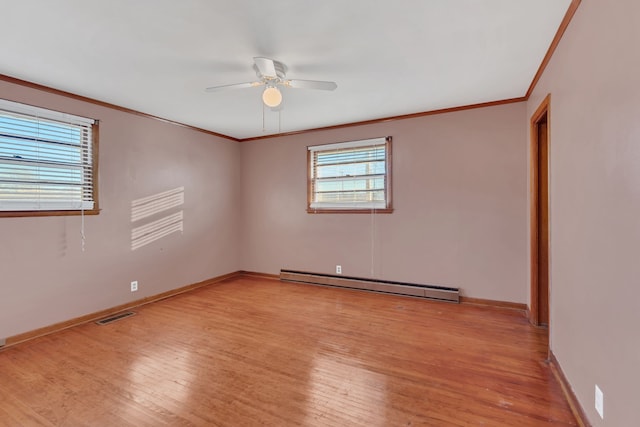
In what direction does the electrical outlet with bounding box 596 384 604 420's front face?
to the viewer's left

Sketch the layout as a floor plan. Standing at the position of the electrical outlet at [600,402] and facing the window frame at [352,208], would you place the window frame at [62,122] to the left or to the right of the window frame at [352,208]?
left

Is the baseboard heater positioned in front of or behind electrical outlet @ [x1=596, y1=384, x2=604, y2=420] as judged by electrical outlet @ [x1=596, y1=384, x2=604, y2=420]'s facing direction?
in front

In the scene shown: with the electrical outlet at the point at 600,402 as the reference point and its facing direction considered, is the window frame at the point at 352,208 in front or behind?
in front

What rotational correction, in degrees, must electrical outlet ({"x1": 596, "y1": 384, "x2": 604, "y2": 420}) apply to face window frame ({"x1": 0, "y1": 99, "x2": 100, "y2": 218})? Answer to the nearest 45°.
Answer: approximately 45° to its left
